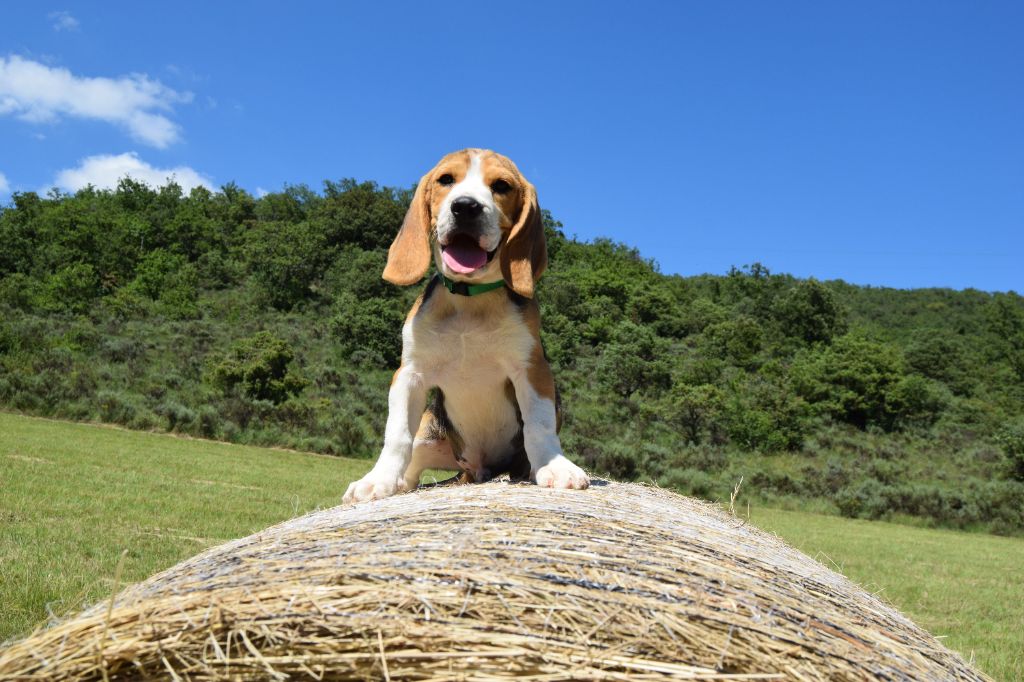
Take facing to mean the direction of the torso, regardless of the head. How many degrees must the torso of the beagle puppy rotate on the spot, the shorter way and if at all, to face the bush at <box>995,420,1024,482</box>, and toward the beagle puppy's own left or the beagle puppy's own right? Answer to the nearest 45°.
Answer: approximately 135° to the beagle puppy's own left

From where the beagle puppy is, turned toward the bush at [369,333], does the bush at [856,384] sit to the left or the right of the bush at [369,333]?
right

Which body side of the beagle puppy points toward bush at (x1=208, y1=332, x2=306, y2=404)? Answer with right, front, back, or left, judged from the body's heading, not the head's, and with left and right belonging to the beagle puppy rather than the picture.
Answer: back

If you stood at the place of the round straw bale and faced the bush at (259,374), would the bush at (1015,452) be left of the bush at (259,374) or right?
right

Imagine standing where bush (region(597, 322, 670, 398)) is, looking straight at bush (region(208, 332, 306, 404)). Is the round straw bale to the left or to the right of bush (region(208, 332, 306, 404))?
left

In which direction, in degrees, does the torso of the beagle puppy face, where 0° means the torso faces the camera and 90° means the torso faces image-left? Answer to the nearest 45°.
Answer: approximately 0°

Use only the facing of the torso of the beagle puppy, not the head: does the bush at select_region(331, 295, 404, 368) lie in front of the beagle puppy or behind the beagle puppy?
behind

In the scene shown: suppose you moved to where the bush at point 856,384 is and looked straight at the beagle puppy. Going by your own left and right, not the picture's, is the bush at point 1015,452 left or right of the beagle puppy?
left
